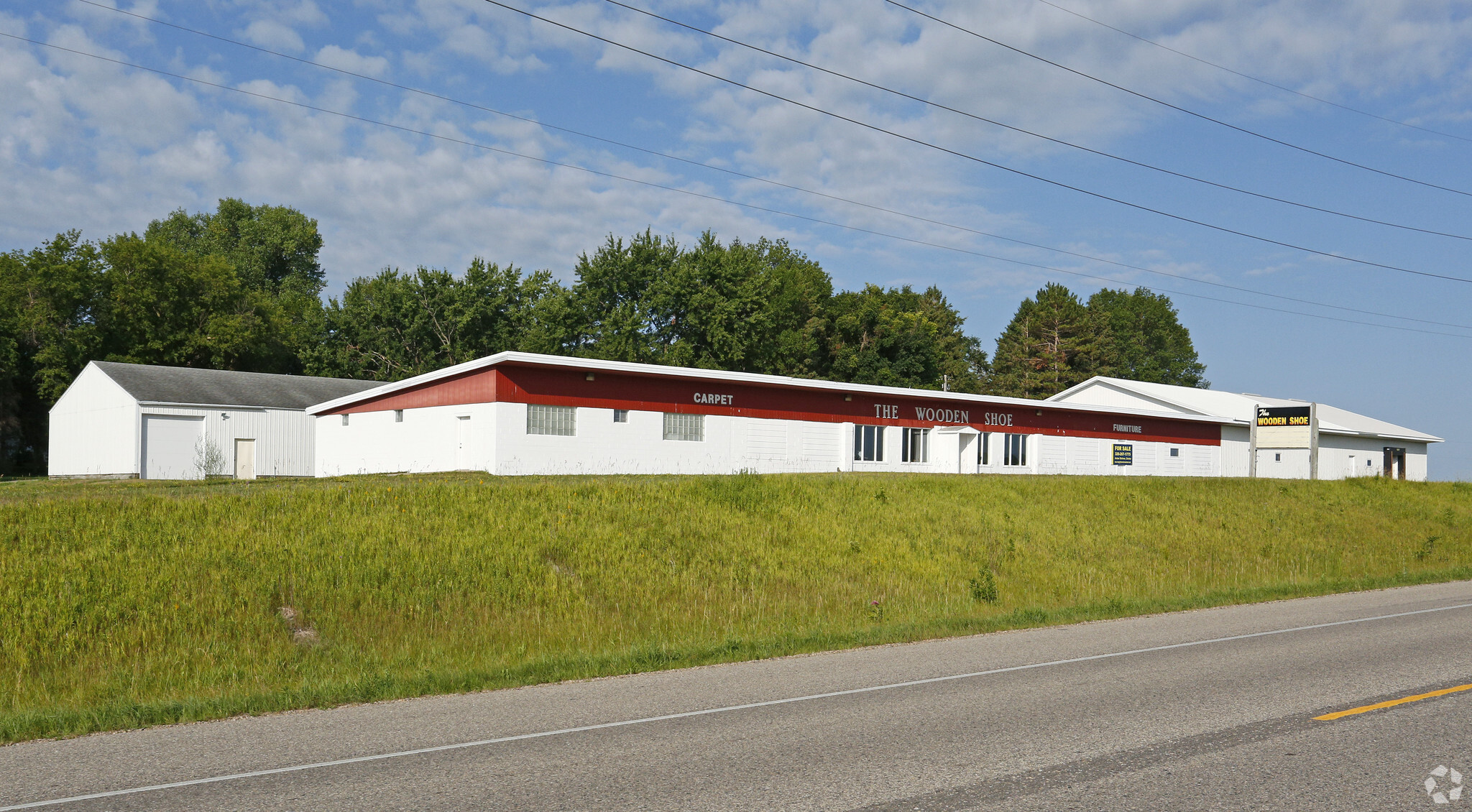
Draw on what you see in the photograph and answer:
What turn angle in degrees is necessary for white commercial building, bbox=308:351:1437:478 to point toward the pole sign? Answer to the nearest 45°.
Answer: approximately 90° to its left

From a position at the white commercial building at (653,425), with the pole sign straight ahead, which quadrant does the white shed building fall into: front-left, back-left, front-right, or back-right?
back-left

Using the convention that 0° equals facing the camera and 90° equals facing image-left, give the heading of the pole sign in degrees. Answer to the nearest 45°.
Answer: approximately 0°
